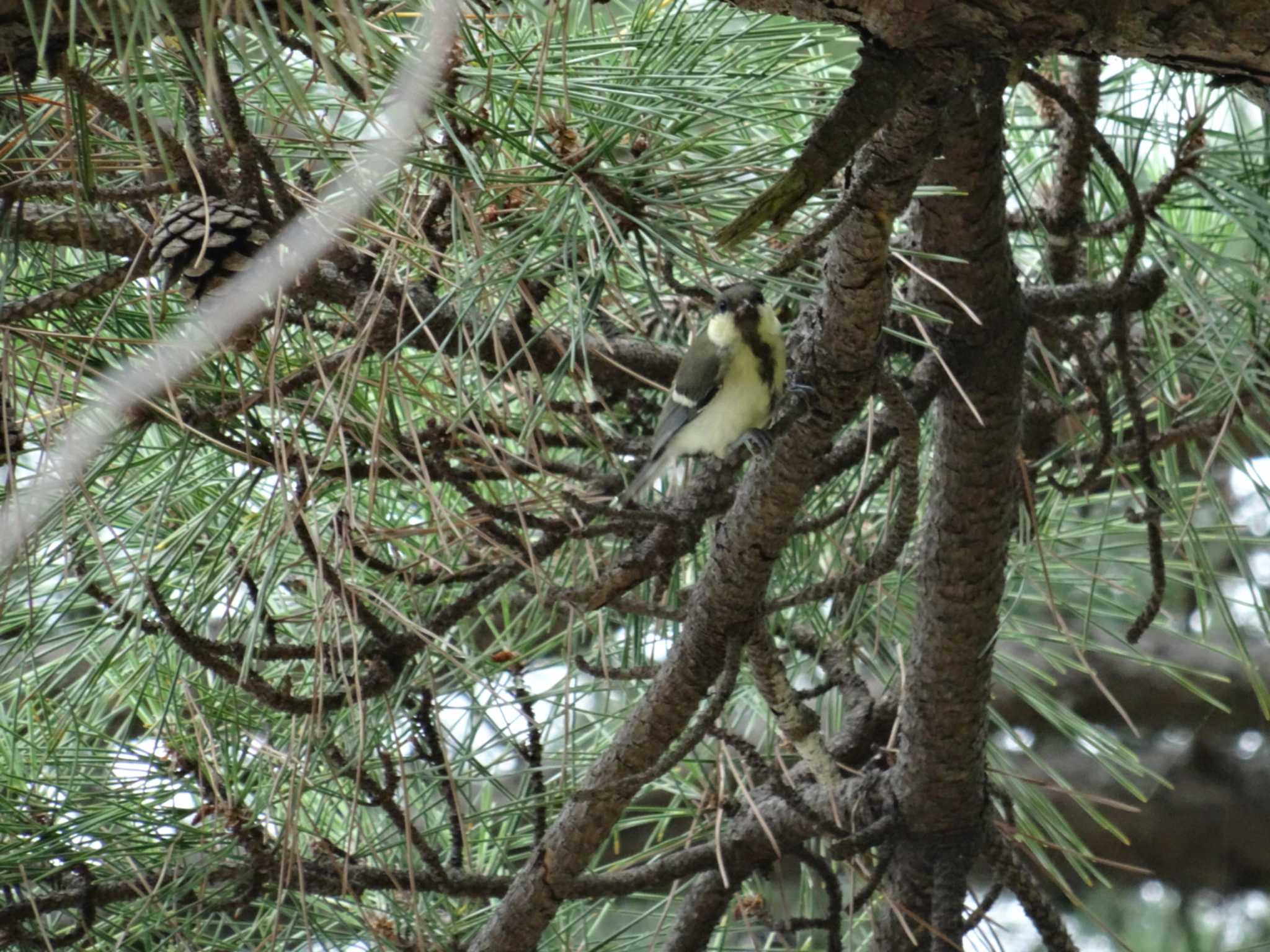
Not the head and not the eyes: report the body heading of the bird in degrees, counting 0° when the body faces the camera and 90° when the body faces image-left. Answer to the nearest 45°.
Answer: approximately 315°

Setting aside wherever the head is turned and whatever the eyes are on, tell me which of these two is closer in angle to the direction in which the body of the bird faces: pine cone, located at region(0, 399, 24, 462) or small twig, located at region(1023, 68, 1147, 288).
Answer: the small twig

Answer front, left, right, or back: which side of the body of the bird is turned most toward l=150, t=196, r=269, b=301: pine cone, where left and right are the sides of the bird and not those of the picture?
right

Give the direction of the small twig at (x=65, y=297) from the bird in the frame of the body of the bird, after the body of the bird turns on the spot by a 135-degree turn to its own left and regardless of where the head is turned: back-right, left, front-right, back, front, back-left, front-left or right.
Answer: back-left
